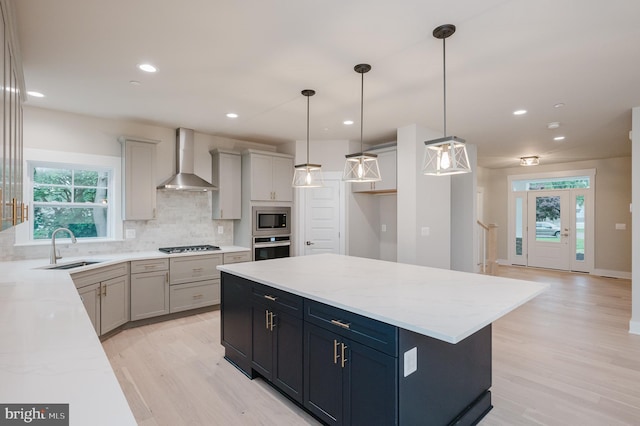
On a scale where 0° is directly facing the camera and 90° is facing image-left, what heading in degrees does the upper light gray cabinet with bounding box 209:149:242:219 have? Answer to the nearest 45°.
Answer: approximately 315°

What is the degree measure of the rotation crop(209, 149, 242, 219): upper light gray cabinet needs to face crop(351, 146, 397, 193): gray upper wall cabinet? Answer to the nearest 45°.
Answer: approximately 45° to its left

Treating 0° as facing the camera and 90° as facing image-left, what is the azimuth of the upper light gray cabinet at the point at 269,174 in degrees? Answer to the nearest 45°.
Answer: approximately 315°

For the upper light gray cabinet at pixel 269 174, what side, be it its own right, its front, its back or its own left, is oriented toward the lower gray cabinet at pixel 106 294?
right

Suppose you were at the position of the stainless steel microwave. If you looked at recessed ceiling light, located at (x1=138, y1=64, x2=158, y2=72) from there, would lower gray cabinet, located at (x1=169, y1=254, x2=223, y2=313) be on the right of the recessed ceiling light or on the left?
right

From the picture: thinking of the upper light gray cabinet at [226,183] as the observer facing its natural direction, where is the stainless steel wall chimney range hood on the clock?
The stainless steel wall chimney range hood is roughly at 4 o'clock from the upper light gray cabinet.

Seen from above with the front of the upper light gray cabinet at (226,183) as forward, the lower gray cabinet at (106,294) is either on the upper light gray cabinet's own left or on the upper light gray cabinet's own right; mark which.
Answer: on the upper light gray cabinet's own right

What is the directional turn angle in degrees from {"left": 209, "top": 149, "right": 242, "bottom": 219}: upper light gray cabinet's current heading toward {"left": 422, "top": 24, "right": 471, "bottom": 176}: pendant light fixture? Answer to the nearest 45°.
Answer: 0° — it already faces it
